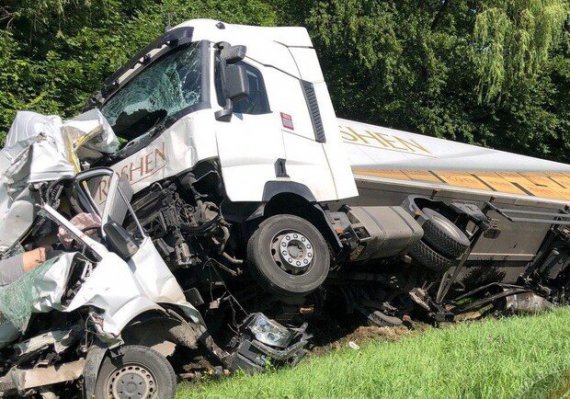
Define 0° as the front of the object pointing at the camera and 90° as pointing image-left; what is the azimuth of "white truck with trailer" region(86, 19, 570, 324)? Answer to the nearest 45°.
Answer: approximately 45°
